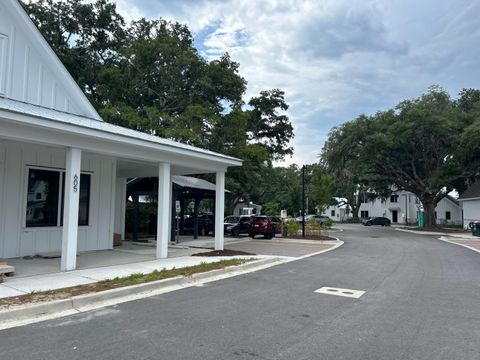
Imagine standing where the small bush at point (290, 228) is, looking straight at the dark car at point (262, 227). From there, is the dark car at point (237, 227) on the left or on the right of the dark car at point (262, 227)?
right

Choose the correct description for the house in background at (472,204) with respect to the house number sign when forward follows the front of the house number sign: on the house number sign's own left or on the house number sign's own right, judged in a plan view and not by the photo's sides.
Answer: on the house number sign's own left

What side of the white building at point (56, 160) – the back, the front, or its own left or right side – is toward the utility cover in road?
front

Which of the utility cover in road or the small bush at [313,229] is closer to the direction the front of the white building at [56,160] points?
the utility cover in road

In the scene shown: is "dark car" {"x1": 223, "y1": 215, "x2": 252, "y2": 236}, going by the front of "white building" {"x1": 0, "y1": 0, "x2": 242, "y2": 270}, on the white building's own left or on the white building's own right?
on the white building's own left

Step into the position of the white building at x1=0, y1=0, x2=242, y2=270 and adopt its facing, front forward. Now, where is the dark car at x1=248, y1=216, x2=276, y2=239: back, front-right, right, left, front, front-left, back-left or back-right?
left

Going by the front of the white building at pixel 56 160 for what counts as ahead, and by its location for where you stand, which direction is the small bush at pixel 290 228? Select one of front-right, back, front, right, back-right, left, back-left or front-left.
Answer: left
